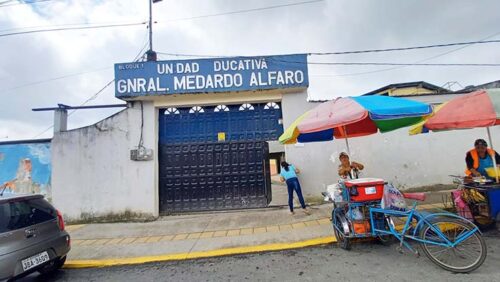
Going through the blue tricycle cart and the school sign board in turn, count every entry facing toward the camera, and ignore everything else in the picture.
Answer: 1

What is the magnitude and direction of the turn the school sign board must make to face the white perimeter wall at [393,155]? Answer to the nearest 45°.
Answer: approximately 90° to its left

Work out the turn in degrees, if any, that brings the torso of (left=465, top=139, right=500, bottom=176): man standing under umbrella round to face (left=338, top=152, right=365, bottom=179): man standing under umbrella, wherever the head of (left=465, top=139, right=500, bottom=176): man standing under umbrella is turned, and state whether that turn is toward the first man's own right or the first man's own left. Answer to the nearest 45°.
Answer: approximately 45° to the first man's own right

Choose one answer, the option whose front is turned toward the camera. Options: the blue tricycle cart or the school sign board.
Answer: the school sign board

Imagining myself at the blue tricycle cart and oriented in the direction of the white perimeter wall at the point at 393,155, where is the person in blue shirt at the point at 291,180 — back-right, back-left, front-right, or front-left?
front-left

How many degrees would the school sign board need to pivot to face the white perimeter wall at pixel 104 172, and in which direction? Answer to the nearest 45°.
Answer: approximately 90° to its right

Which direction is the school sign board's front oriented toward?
toward the camera
